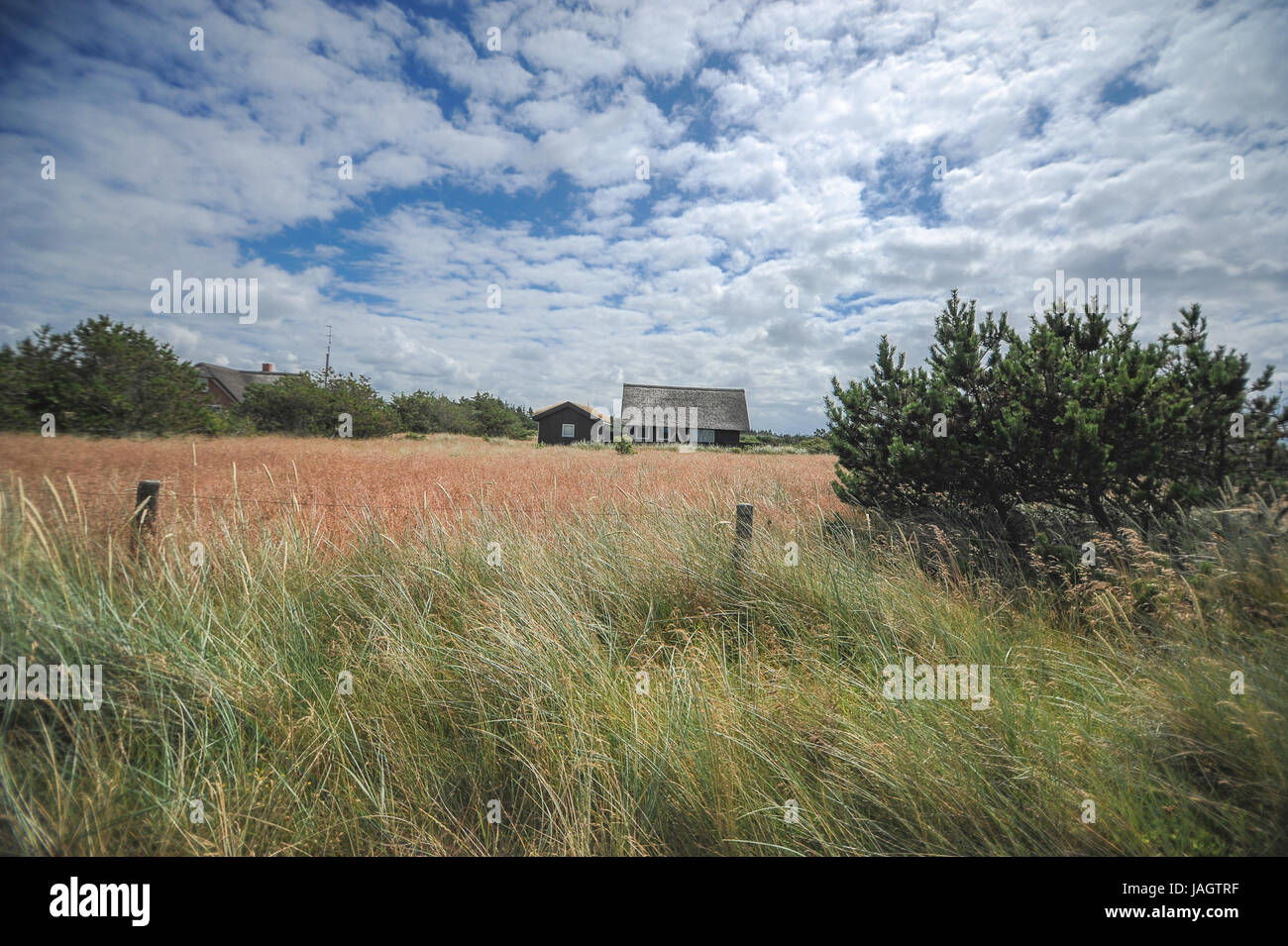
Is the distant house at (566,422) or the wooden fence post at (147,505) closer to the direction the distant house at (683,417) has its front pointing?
the wooden fence post

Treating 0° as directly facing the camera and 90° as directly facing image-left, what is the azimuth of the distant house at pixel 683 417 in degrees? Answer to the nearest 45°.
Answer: approximately 0°

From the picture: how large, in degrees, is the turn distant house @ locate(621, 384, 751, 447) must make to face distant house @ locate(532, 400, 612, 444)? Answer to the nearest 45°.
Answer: approximately 90° to its right

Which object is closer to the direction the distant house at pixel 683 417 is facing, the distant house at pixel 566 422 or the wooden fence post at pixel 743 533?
the wooden fence post

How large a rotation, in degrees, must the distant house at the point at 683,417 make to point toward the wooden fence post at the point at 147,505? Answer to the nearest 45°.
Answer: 0° — it already faces it

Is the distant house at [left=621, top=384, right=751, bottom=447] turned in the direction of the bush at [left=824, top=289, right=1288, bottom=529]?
yes

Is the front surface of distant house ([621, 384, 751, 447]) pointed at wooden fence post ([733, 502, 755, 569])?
yes

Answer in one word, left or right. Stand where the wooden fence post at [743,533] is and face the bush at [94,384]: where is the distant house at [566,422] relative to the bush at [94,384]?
right

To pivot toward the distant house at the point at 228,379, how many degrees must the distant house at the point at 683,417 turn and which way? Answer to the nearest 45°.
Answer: approximately 90° to its right
